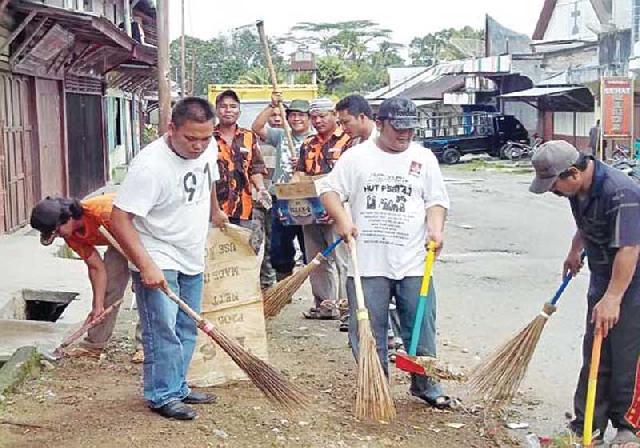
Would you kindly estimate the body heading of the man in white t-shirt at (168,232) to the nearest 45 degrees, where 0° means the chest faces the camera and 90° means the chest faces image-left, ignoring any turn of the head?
approximately 315°

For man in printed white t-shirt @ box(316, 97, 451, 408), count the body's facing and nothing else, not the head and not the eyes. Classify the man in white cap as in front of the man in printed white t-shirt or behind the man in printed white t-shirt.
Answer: behind

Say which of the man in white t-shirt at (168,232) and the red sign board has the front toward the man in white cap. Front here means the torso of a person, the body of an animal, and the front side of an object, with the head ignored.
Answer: the red sign board

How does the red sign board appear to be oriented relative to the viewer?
toward the camera

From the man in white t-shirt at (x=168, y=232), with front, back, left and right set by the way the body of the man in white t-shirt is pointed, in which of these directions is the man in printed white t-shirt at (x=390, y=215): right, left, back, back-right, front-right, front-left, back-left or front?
front-left

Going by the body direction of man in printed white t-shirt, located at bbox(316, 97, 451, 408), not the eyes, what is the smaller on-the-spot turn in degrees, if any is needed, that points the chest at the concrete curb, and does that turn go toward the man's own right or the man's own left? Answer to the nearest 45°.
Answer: approximately 90° to the man's own right

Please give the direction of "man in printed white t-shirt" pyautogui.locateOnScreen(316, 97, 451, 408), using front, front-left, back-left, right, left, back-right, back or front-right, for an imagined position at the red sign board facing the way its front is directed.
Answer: front

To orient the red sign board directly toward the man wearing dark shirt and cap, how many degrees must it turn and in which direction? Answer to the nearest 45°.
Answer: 0° — it already faces them

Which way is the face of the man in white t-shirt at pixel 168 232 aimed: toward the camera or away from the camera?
toward the camera

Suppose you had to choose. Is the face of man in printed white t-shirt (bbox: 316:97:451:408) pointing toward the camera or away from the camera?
toward the camera

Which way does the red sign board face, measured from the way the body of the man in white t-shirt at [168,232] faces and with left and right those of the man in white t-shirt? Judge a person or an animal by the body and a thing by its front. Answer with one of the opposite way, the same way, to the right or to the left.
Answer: to the right

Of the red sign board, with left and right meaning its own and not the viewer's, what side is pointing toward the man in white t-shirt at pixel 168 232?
front

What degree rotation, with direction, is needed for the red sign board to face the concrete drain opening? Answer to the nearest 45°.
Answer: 0° — it already faces it

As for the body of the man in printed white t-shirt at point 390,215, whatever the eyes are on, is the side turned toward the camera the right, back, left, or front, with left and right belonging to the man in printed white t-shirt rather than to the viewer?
front
